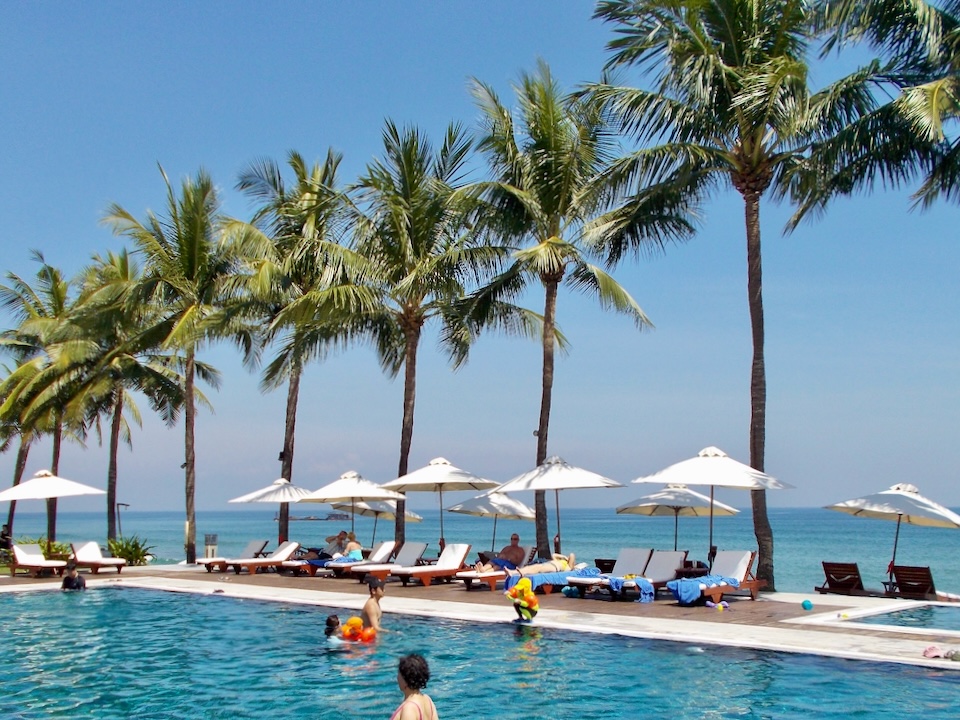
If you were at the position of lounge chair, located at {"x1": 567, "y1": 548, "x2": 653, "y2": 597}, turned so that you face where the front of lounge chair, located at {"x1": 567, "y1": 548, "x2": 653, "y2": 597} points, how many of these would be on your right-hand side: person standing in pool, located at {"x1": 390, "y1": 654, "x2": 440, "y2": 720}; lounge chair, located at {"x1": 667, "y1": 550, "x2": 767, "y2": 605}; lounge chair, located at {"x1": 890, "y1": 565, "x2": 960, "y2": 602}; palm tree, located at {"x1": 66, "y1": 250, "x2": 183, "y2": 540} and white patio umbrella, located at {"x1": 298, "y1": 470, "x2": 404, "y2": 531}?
2
